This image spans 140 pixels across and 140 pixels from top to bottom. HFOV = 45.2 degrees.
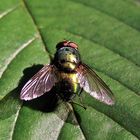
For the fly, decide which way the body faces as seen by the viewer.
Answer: away from the camera
